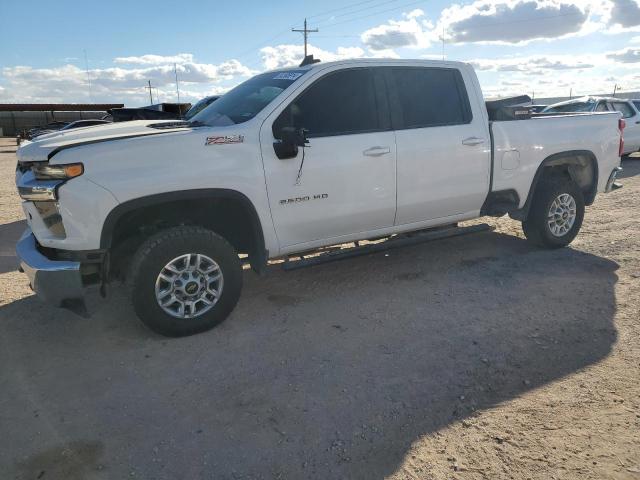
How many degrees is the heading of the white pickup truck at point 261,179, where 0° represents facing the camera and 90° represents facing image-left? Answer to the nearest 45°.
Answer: approximately 45°

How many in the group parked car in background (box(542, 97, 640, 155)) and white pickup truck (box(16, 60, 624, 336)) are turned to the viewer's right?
0

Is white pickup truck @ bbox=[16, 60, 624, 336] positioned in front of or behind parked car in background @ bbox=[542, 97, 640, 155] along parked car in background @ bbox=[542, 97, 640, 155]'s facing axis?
in front

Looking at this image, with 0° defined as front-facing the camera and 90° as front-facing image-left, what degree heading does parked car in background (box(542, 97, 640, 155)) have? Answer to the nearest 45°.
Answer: approximately 45°

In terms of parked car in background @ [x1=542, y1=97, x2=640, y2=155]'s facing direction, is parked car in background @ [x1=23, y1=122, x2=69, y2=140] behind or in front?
in front

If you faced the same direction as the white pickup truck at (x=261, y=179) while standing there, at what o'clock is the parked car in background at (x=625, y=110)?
The parked car in background is roughly at 6 o'clock from the white pickup truck.

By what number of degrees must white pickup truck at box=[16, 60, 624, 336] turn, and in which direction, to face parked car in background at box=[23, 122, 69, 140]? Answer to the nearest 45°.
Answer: approximately 90° to its right

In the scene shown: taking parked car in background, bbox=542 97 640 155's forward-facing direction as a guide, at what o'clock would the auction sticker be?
The auction sticker is roughly at 11 o'clock from the parked car in background.
